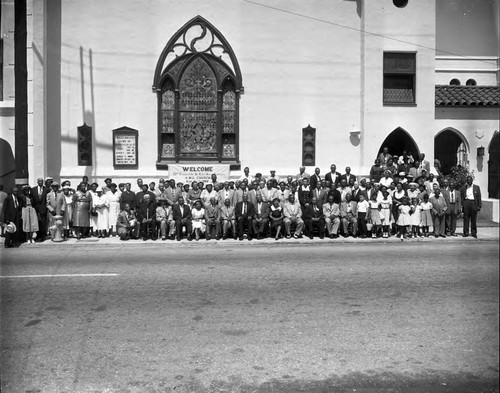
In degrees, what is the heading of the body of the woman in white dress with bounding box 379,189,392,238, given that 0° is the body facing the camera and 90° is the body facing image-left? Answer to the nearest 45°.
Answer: approximately 0°

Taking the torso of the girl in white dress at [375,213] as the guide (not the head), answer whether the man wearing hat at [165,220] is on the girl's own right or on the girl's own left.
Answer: on the girl's own right

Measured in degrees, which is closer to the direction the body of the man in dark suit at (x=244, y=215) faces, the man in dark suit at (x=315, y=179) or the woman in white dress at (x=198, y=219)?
the woman in white dress

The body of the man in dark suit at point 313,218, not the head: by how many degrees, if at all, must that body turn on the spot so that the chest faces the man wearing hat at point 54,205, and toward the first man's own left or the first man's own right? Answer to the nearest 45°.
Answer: approximately 90° to the first man's own right

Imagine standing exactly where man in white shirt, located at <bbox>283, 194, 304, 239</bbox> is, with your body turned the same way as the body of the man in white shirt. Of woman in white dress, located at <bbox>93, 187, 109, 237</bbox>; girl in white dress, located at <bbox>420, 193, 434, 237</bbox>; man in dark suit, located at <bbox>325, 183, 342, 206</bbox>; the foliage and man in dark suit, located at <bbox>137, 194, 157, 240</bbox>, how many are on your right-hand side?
2

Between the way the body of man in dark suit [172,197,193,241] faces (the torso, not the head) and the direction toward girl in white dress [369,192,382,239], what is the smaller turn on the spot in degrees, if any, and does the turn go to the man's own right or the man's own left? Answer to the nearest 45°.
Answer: approximately 90° to the man's own left
